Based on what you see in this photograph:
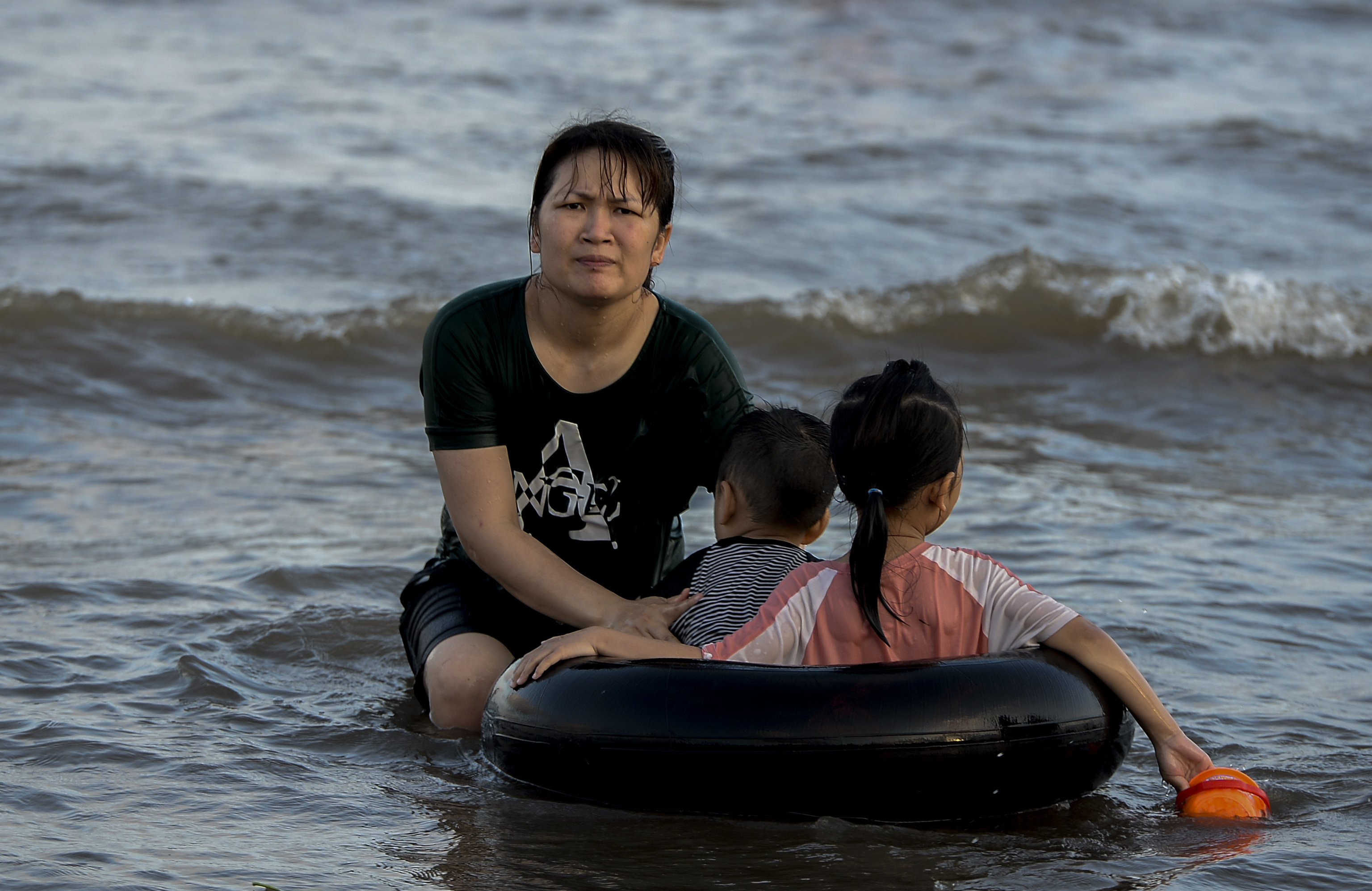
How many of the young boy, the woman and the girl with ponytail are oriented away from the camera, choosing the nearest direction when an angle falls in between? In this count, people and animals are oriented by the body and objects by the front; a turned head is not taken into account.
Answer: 2

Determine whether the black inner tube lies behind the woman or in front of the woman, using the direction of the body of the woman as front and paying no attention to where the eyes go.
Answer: in front

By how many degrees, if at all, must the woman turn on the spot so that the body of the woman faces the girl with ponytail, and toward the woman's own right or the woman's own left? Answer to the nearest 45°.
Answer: approximately 45° to the woman's own left

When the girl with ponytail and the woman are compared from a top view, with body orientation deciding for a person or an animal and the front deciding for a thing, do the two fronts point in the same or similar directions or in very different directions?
very different directions

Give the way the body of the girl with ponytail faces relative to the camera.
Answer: away from the camera

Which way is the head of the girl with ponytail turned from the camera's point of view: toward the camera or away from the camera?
away from the camera

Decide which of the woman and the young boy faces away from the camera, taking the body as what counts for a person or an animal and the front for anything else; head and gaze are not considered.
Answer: the young boy

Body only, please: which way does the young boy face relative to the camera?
away from the camera

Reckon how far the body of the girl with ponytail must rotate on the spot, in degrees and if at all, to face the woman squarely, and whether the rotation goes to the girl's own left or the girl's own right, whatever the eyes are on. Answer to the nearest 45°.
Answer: approximately 45° to the girl's own left
